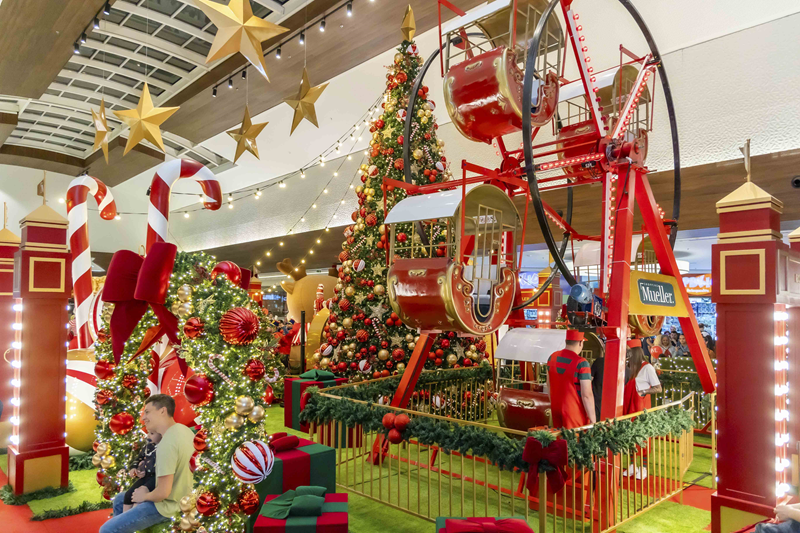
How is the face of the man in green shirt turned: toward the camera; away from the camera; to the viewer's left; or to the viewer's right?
to the viewer's left

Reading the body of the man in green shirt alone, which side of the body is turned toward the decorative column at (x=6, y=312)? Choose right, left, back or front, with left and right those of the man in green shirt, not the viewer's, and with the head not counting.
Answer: right

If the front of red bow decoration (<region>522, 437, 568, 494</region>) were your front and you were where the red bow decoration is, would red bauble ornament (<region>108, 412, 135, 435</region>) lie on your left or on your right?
on your right

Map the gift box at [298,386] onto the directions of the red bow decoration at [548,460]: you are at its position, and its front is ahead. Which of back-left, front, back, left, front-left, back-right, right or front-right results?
back-right

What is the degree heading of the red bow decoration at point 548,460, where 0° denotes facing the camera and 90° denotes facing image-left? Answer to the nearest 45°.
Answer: approximately 0°

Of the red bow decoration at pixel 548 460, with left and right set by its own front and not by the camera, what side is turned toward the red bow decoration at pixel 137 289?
right
